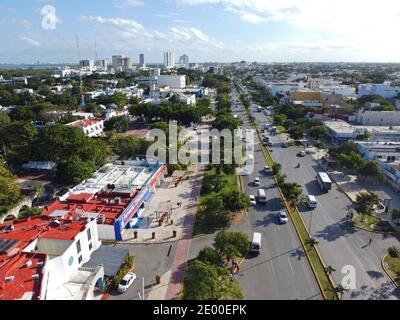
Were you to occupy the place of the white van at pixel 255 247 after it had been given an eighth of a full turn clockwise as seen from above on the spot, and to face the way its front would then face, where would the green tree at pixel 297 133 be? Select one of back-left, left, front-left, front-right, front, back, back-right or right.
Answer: back-right

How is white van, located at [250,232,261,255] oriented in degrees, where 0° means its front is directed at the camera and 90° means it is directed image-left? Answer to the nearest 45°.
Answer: approximately 0°

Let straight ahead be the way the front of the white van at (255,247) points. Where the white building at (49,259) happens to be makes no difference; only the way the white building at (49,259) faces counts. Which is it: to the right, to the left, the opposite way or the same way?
to the left

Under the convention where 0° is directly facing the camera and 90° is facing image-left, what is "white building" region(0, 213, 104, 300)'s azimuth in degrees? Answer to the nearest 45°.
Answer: approximately 315°

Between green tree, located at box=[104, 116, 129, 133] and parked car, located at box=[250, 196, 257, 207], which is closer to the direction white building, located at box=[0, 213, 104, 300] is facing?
the parked car

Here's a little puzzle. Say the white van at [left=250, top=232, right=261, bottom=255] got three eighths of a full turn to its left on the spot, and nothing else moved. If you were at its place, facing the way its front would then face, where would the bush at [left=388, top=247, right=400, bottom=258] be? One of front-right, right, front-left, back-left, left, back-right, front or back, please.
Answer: front-right

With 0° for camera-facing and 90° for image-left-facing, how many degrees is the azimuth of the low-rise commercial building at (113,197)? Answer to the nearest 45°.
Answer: approximately 315°

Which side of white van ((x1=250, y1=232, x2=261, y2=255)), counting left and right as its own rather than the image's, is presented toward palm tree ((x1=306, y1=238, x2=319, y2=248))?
left

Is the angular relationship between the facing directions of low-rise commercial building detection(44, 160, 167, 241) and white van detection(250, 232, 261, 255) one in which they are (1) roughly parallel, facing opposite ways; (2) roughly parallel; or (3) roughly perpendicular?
roughly perpendicular
